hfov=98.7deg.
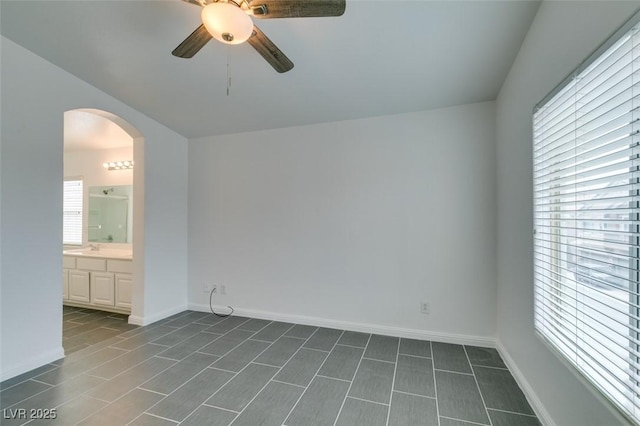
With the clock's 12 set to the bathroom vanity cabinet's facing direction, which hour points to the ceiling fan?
The ceiling fan is roughly at 10 o'clock from the bathroom vanity cabinet.

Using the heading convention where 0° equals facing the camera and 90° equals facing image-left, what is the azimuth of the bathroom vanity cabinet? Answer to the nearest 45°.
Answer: approximately 45°

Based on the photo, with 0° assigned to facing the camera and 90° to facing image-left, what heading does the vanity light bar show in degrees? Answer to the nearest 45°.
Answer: approximately 45°

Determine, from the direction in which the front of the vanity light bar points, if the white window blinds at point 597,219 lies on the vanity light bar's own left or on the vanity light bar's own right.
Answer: on the vanity light bar's own left

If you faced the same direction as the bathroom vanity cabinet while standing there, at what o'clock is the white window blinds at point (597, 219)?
The white window blinds is roughly at 10 o'clock from the bathroom vanity cabinet.
